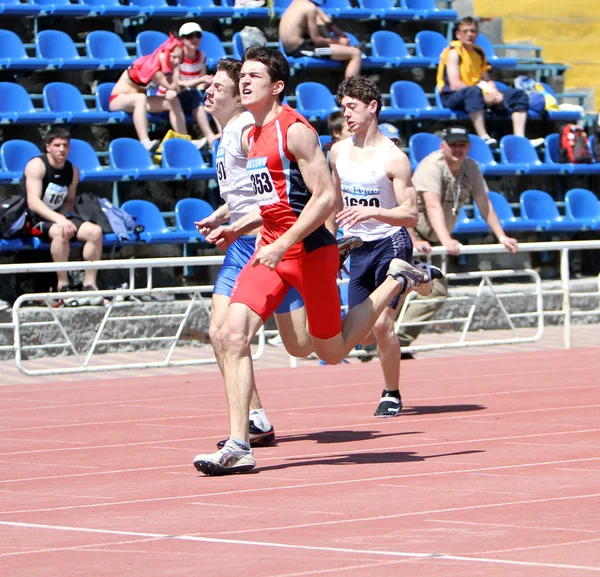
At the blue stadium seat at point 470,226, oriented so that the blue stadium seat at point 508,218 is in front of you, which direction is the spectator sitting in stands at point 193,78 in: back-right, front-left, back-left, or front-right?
back-left

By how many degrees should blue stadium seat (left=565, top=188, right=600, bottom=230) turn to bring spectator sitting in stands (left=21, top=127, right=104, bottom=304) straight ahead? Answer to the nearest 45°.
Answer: approximately 90° to its right

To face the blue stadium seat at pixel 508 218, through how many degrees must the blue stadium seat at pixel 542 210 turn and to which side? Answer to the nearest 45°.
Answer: approximately 90° to its right

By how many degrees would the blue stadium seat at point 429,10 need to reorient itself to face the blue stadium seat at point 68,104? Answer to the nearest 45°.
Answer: approximately 90° to its right

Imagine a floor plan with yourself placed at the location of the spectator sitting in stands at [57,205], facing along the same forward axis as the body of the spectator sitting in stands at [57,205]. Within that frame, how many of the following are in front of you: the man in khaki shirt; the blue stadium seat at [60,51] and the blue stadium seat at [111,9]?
1

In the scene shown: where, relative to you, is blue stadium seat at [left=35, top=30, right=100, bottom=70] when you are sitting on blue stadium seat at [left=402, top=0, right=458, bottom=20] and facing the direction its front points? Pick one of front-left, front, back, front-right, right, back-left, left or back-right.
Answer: right

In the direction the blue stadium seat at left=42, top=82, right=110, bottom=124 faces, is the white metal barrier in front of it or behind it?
in front

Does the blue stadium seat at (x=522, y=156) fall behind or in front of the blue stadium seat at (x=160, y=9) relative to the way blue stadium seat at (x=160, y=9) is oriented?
in front

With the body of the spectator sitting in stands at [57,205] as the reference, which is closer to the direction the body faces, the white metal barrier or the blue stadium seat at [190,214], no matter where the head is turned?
the white metal barrier

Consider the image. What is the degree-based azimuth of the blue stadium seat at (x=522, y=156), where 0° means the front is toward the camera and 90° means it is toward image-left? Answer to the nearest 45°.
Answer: approximately 315°

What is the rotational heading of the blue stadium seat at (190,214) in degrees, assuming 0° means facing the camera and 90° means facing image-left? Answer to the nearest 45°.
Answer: approximately 315°

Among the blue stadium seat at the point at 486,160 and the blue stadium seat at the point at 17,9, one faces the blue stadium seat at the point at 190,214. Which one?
the blue stadium seat at the point at 17,9

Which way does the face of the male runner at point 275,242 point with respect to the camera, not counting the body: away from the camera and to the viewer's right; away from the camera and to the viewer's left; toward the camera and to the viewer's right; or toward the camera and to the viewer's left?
toward the camera and to the viewer's left

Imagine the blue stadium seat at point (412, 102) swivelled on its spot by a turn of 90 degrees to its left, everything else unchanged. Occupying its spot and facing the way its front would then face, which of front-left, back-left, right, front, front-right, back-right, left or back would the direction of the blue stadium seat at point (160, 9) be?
back-left

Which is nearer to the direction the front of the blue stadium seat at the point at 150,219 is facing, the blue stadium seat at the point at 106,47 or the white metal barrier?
the white metal barrier

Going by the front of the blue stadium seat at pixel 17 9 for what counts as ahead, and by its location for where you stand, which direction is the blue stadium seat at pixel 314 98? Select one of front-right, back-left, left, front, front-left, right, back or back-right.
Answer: front-left

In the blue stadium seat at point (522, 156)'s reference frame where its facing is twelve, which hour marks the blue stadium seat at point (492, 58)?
the blue stadium seat at point (492, 58) is roughly at 7 o'clock from the blue stadium seat at point (522, 156).
